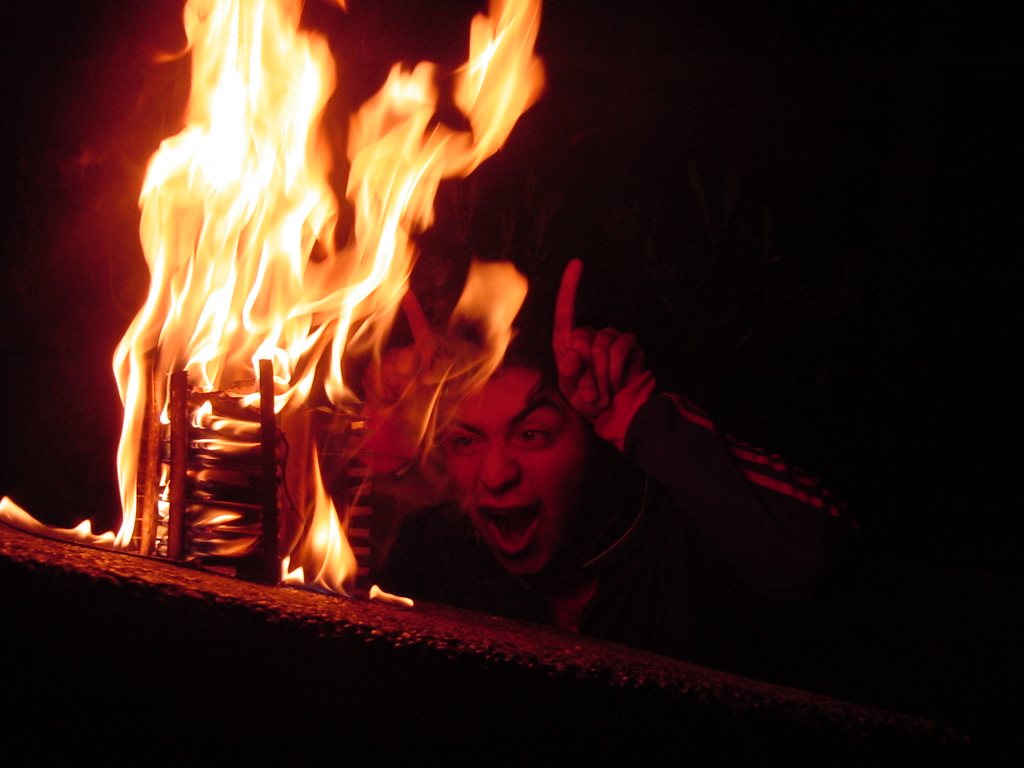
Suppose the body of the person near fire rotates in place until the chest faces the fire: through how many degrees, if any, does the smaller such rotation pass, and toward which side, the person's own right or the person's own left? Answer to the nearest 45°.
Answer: approximately 45° to the person's own right

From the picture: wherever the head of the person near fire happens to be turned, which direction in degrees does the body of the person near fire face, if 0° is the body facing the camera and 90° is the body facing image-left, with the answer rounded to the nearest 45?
approximately 45°
